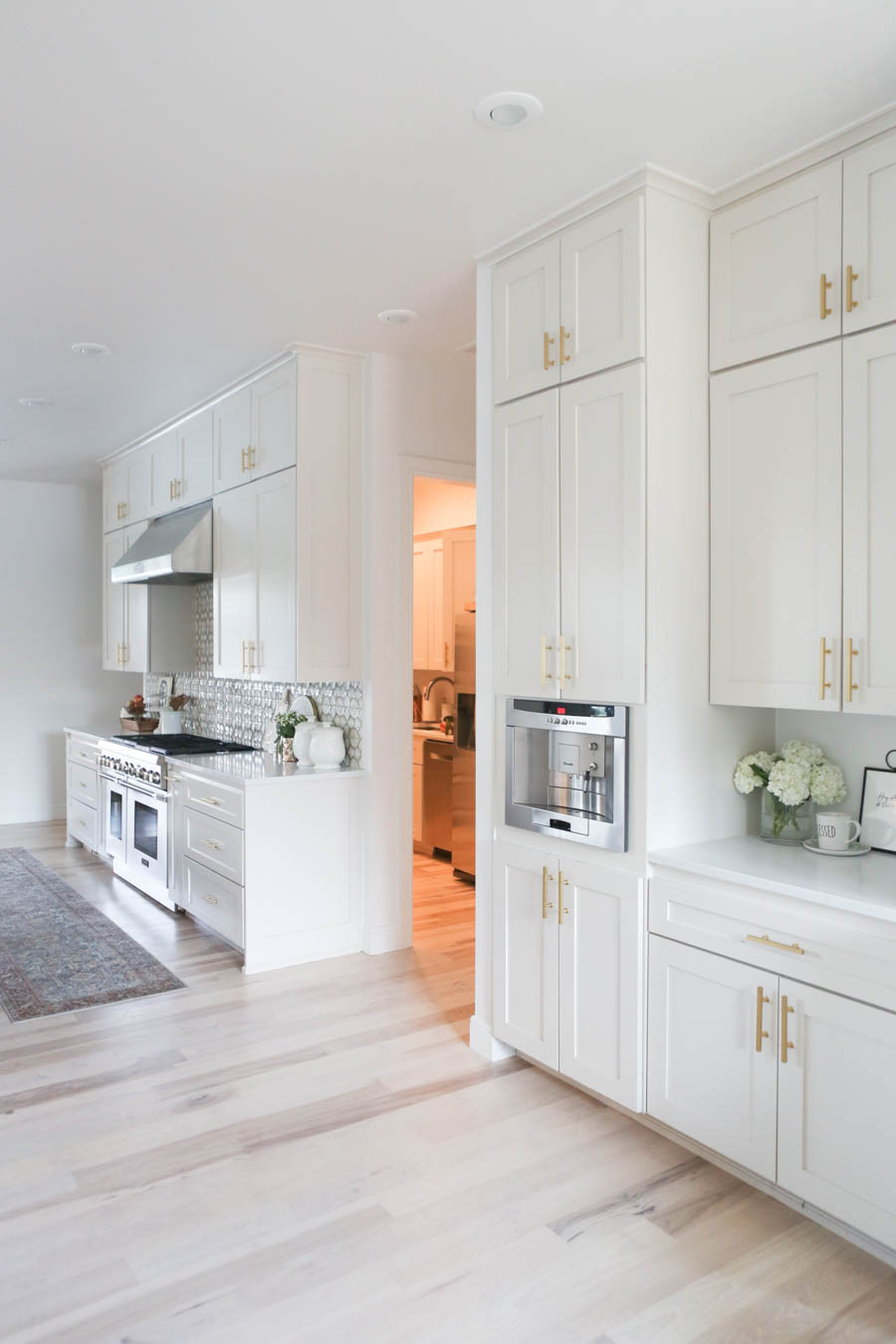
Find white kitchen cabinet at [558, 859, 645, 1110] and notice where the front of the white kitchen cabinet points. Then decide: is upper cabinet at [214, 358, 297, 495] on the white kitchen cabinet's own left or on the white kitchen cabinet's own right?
on the white kitchen cabinet's own right

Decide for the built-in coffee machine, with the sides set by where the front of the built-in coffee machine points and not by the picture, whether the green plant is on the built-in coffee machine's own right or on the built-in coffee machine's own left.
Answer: on the built-in coffee machine's own right

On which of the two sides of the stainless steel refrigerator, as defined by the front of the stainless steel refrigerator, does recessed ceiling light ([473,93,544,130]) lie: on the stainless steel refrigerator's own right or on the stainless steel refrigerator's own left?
on the stainless steel refrigerator's own left

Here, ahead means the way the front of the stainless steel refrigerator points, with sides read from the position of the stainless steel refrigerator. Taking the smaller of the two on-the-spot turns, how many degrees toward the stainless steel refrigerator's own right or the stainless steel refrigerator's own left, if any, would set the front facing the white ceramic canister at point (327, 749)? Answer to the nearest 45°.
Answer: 0° — it already faces it
